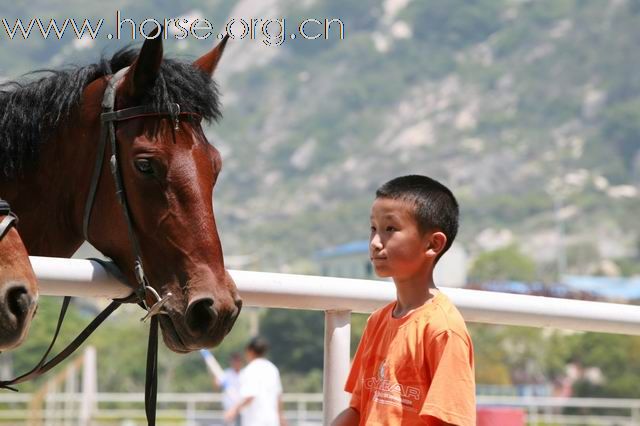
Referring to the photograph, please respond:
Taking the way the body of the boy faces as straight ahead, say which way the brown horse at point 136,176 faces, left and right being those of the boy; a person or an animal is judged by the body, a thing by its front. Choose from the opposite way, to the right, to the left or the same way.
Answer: to the left

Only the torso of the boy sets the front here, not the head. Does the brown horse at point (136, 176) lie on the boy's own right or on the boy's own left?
on the boy's own right

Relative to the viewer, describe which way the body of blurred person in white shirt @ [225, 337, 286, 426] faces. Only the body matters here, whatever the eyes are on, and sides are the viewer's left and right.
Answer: facing away from the viewer and to the left of the viewer

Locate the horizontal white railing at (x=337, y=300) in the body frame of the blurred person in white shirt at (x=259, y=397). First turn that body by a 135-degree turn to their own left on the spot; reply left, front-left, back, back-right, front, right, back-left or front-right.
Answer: front

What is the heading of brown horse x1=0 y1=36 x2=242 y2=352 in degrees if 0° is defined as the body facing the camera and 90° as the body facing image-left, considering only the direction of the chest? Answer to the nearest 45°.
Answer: approximately 315°

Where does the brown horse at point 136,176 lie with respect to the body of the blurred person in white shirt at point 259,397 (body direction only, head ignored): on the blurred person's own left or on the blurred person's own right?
on the blurred person's own left

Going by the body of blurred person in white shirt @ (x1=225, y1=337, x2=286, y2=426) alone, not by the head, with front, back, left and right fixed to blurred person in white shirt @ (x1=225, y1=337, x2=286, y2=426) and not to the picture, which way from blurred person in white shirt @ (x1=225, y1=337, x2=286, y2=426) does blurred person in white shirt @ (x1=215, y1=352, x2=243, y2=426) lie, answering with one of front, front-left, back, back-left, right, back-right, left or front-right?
front-right

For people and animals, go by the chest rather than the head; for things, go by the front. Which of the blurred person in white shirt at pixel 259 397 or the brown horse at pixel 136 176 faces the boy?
the brown horse

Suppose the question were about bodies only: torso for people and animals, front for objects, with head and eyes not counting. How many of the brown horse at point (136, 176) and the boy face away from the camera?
0

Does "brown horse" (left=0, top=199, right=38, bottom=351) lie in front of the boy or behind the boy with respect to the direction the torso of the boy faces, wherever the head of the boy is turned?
in front
